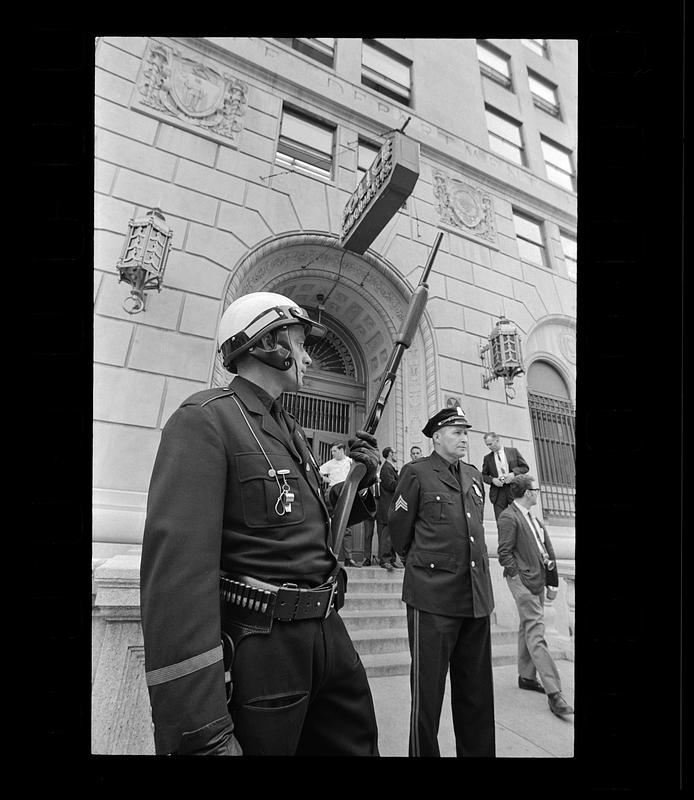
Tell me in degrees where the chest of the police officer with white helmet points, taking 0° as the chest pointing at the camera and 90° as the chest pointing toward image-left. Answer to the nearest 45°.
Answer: approximately 315°

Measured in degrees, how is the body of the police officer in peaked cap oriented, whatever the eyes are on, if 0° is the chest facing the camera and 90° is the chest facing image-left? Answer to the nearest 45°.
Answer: approximately 315°

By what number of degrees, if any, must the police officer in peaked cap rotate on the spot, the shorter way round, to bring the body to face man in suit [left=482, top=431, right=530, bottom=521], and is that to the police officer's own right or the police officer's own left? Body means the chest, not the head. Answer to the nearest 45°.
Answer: approximately 135° to the police officer's own left

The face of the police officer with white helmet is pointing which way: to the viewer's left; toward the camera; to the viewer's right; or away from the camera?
to the viewer's right

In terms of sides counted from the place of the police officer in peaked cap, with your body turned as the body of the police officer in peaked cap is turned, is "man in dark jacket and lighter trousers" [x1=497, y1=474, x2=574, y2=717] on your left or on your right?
on your left

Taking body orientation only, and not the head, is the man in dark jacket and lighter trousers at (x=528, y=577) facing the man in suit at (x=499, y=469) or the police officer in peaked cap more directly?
the police officer in peaked cap

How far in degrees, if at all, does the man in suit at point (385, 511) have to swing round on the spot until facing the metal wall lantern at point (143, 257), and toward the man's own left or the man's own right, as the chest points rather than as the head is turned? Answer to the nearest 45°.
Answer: approximately 135° to the man's own right
